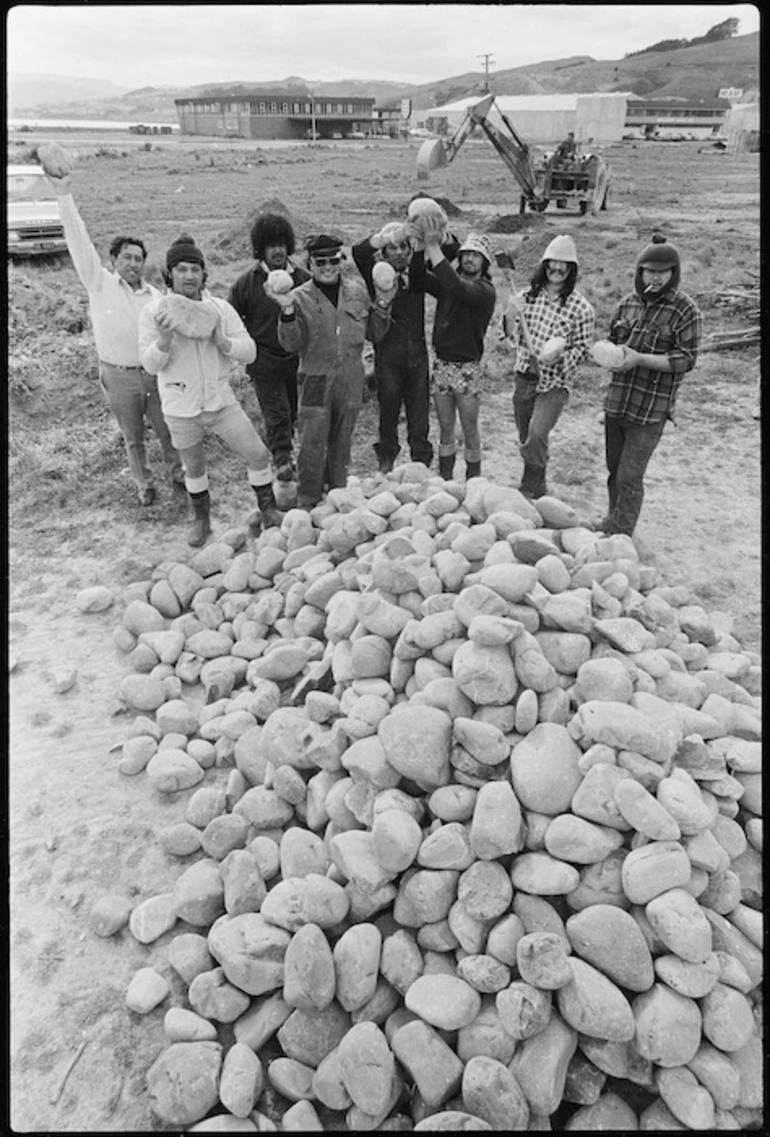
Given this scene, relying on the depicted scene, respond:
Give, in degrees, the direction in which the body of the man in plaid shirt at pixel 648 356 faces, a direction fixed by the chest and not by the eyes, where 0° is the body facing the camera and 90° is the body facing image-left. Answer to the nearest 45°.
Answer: approximately 45°

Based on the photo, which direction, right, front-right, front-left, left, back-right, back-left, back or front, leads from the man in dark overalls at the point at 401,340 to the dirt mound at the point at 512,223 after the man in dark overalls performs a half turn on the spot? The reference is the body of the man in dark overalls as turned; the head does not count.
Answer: front

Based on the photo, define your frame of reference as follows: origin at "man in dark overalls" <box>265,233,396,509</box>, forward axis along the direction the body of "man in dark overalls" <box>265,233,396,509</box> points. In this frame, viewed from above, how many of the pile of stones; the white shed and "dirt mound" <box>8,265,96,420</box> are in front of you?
1

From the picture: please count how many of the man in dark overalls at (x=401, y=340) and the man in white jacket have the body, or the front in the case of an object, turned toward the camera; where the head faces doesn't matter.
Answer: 2

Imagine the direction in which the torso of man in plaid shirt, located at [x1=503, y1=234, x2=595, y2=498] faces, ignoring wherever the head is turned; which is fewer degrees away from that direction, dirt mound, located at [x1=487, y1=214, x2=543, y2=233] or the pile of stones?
the pile of stones

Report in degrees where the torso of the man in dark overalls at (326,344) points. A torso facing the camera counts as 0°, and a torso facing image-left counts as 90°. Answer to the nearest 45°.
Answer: approximately 0°
